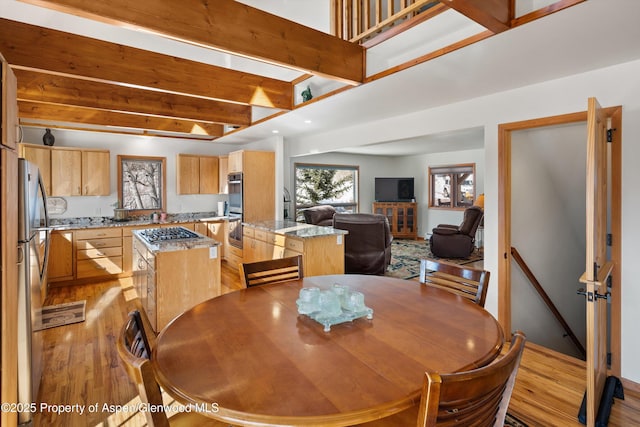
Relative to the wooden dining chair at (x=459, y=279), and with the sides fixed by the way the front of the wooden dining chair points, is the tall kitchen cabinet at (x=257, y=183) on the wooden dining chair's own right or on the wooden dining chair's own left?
on the wooden dining chair's own right

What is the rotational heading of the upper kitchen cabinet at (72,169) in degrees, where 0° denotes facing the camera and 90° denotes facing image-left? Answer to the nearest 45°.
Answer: approximately 0°

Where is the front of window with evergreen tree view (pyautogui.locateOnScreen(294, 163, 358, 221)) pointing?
toward the camera

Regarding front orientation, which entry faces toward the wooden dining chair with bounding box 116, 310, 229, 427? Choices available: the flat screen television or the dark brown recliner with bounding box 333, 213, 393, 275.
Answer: the flat screen television

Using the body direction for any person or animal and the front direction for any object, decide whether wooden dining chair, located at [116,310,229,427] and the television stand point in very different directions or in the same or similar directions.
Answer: very different directions

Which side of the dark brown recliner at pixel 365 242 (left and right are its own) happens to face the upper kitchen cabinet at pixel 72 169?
left

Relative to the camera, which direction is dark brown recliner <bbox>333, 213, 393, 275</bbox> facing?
away from the camera

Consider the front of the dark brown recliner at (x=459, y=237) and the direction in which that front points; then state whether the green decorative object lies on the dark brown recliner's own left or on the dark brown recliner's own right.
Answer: on the dark brown recliner's own left

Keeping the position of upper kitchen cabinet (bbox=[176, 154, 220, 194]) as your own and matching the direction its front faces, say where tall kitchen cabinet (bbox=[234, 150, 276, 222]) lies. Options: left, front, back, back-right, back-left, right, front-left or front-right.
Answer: front-left

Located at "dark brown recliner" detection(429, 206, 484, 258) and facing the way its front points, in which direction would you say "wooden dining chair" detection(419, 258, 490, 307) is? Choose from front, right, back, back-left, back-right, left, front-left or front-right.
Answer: left

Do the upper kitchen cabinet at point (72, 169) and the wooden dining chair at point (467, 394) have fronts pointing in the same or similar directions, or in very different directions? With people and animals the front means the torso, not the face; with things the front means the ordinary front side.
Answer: very different directions

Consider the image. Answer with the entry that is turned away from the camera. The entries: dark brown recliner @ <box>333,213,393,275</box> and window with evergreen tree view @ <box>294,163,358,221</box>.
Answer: the dark brown recliner

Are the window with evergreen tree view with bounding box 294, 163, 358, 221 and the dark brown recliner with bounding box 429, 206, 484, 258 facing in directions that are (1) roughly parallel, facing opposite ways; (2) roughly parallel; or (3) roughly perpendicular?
roughly perpendicular

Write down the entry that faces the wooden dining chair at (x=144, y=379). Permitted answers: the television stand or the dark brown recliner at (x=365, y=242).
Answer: the television stand

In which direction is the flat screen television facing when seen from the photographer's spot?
facing the viewer

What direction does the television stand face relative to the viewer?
toward the camera

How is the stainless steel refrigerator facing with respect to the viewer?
to the viewer's right

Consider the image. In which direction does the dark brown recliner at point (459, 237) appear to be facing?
to the viewer's left

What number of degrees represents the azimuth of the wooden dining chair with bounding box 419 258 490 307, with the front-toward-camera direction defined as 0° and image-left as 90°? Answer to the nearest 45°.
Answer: approximately 45°

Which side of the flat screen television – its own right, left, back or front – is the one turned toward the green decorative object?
front
